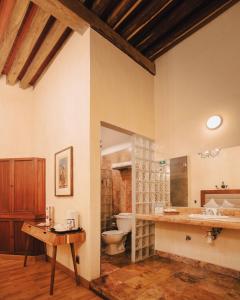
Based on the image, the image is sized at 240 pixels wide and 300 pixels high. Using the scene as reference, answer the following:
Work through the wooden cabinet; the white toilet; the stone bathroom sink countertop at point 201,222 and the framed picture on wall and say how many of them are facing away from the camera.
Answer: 0

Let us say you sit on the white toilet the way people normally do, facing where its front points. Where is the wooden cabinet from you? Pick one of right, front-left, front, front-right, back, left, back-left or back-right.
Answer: front-right

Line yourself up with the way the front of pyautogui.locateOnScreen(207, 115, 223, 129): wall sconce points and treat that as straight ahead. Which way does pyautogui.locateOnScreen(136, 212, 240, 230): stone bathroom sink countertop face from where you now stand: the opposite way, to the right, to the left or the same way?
the same way

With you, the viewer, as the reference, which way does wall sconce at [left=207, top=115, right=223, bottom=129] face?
facing the viewer and to the left of the viewer

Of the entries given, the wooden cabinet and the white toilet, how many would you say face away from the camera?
0

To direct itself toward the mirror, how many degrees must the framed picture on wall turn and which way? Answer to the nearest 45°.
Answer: approximately 135° to its left

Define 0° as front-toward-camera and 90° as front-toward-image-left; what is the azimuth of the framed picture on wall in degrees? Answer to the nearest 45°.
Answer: approximately 45°

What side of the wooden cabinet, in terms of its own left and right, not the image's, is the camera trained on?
front
